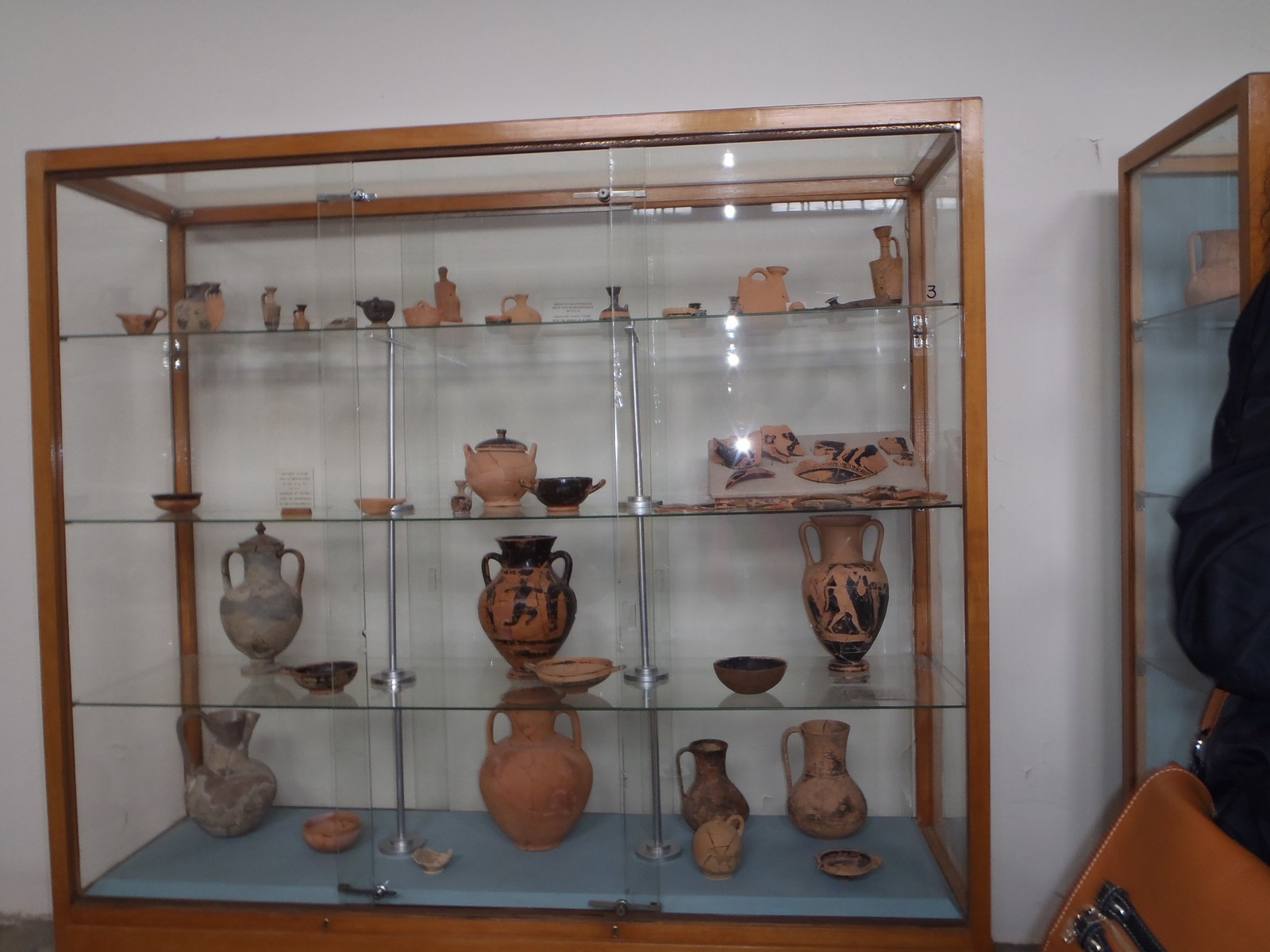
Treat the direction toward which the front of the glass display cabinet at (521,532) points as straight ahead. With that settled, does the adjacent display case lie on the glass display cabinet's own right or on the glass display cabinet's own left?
on the glass display cabinet's own left

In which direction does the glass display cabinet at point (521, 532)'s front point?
toward the camera
